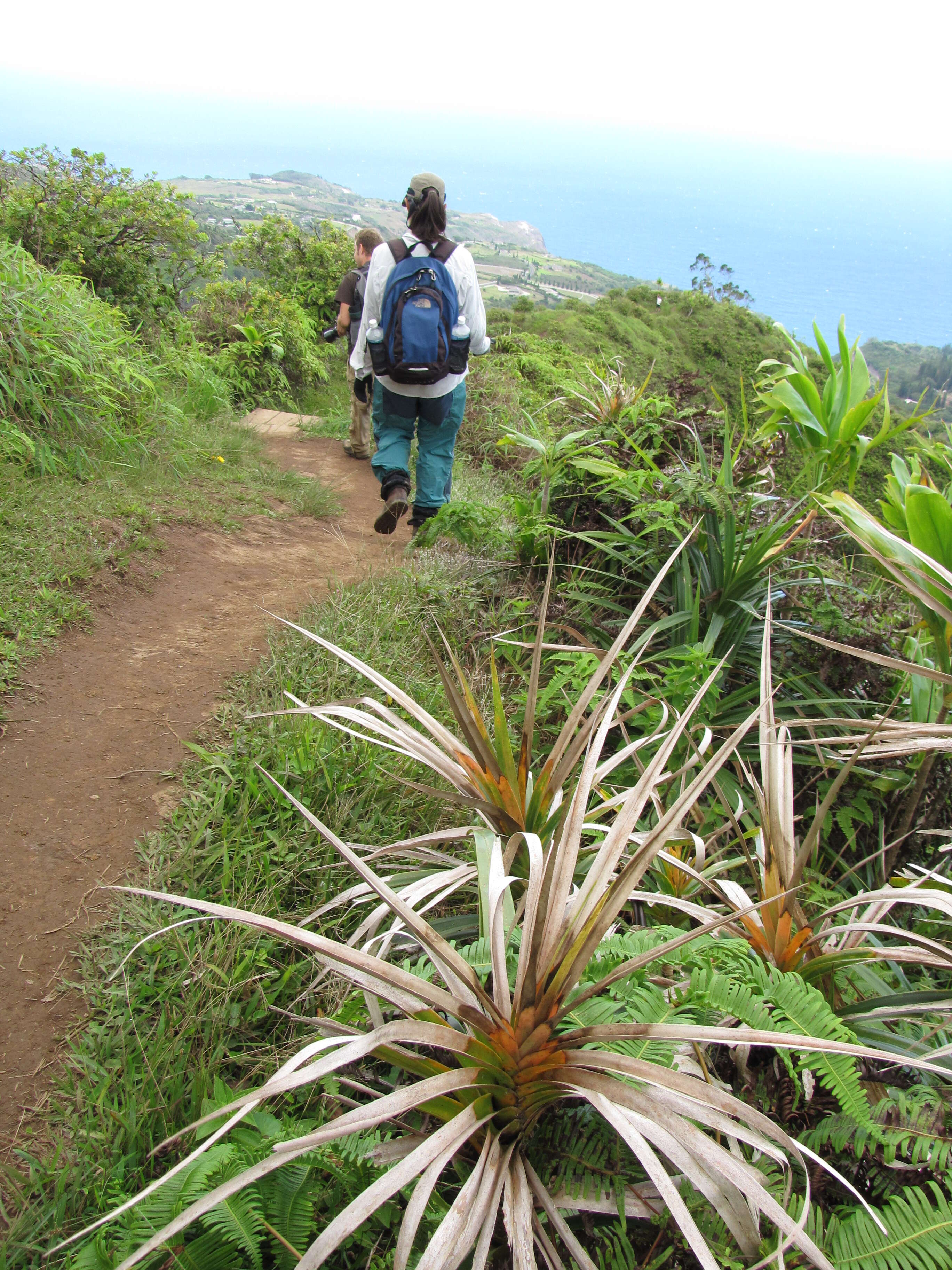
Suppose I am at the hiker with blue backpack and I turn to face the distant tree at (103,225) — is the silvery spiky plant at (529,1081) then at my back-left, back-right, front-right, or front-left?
back-left

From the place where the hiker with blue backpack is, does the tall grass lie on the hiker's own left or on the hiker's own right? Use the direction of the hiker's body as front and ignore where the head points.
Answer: on the hiker's own left

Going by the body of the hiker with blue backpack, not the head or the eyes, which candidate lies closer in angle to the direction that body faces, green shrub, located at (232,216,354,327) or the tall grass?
the green shrub

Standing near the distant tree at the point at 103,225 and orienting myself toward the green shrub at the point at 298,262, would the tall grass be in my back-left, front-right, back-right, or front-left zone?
back-right

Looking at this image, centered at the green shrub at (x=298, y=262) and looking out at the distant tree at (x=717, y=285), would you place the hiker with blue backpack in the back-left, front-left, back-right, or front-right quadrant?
back-right

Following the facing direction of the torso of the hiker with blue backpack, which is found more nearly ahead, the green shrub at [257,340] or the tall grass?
the green shrub

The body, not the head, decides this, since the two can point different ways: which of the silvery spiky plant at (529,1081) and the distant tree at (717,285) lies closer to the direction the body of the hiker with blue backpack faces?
the distant tree

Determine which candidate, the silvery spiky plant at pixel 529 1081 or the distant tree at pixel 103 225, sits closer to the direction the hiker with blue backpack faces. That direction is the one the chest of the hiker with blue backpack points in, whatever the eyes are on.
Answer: the distant tree

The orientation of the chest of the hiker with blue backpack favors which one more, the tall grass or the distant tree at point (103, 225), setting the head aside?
the distant tree

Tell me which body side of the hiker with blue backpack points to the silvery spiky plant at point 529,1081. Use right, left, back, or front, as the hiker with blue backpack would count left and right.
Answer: back

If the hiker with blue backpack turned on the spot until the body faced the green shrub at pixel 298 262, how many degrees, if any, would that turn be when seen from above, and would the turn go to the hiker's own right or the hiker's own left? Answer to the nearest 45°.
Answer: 0° — they already face it

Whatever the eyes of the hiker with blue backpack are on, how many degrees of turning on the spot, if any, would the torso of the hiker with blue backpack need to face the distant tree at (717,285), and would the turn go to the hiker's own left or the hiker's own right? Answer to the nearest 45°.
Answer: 0° — they already face it

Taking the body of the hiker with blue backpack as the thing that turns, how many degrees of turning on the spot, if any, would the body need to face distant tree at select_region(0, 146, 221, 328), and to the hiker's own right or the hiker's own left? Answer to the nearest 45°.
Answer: approximately 45° to the hiker's own left

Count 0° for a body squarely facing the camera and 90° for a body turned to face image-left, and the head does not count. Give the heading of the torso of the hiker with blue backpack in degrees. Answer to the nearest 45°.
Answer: approximately 180°
